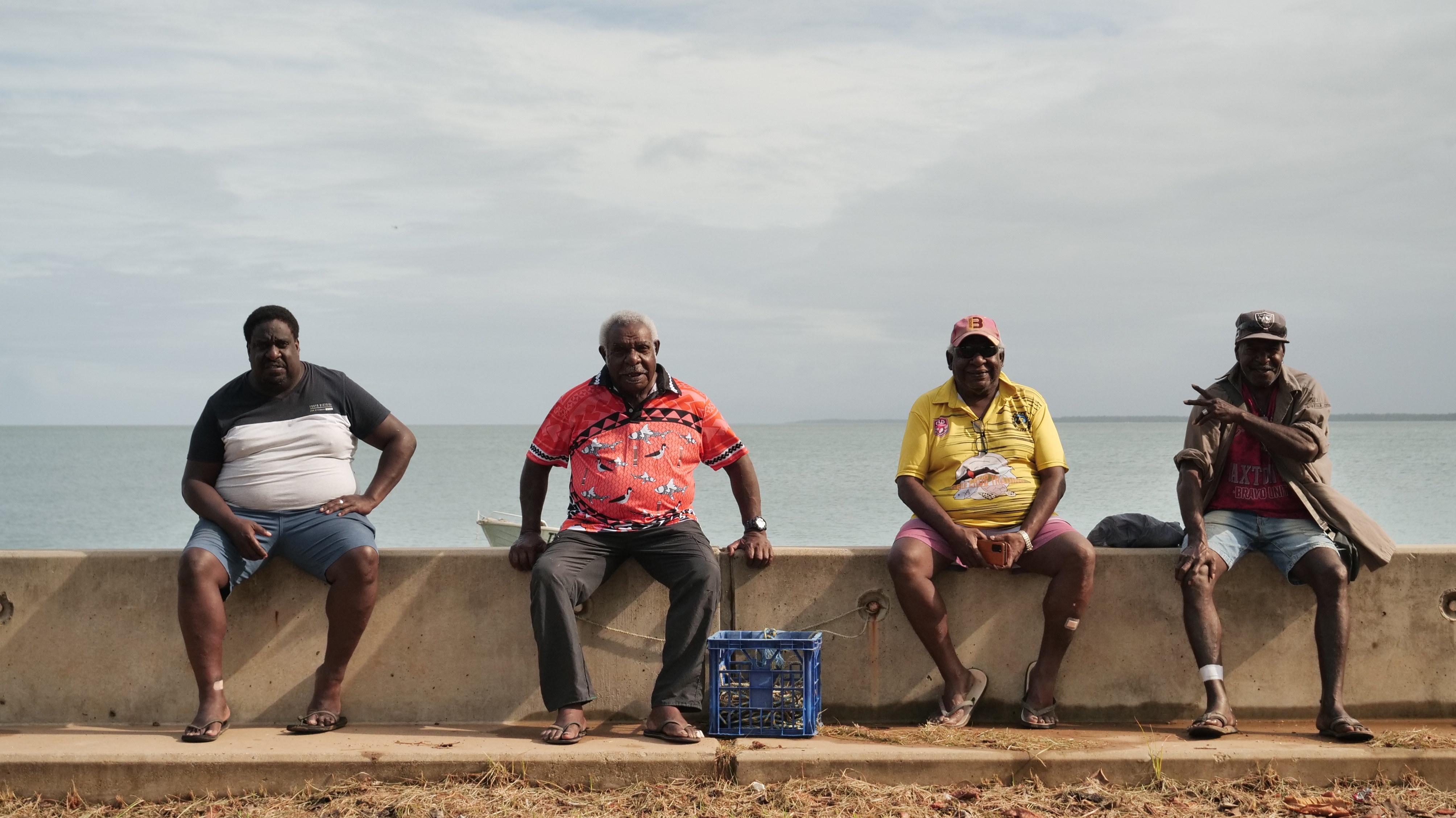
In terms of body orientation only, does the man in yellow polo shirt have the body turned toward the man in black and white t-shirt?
no

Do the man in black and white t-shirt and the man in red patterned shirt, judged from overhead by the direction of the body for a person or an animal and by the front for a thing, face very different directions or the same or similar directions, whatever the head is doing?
same or similar directions

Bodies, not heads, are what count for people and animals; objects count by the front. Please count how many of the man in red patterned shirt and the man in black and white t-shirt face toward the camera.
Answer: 2

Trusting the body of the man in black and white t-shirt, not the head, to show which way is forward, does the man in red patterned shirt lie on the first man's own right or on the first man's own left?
on the first man's own left

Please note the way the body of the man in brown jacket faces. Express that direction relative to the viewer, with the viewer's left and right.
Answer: facing the viewer

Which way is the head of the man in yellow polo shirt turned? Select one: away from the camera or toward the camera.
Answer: toward the camera

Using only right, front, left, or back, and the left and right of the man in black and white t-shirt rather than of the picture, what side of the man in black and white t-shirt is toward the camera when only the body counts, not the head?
front

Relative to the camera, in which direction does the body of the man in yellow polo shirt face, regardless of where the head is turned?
toward the camera

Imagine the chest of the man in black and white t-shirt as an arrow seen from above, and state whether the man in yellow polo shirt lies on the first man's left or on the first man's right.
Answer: on the first man's left

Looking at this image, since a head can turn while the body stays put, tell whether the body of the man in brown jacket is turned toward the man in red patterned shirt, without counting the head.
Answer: no

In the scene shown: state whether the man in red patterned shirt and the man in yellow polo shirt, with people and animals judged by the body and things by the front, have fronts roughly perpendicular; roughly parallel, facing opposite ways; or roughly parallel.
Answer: roughly parallel

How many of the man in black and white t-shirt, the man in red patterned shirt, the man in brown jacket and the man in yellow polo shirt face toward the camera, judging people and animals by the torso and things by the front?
4

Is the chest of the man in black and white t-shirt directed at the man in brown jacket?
no

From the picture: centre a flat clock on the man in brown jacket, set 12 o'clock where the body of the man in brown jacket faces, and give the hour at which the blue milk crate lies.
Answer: The blue milk crate is roughly at 2 o'clock from the man in brown jacket.

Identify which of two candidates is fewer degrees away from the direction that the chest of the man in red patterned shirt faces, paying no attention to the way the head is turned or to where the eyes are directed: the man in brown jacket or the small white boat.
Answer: the man in brown jacket

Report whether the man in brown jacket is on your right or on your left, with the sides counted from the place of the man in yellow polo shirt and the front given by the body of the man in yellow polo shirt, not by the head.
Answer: on your left

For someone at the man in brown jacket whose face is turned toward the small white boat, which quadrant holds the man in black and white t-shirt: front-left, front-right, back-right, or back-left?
front-left
